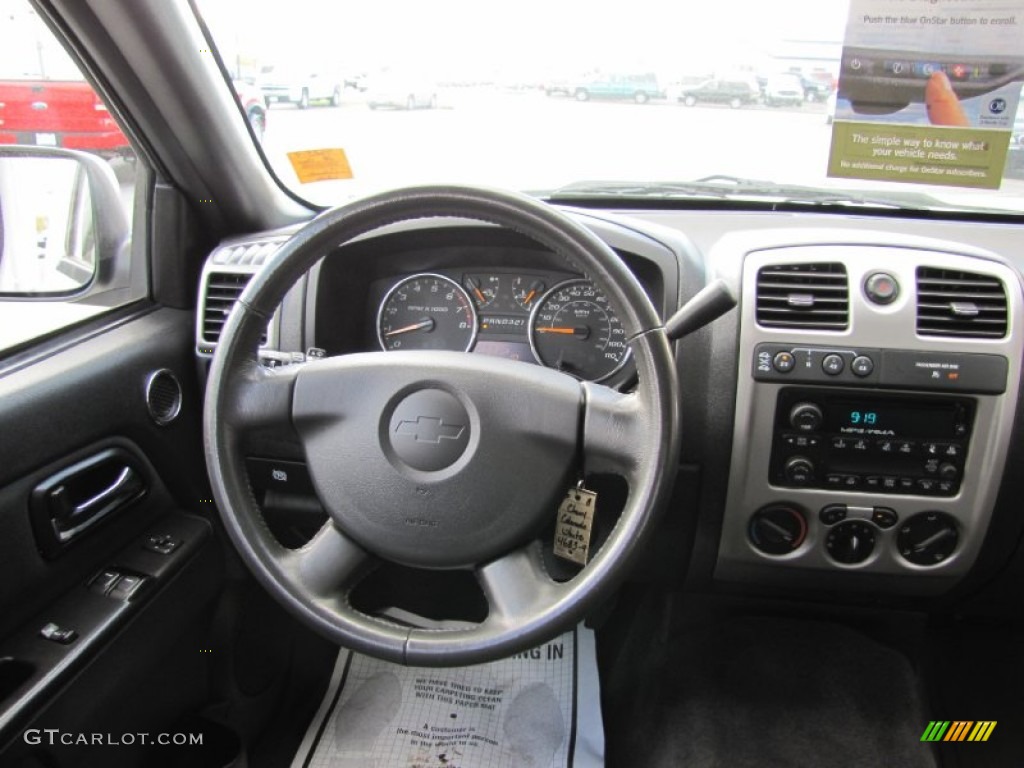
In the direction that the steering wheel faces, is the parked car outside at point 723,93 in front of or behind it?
behind

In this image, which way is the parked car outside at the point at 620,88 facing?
to the viewer's left

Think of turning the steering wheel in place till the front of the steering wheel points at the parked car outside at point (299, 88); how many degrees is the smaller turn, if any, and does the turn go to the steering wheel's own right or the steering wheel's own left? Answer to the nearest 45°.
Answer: approximately 180°

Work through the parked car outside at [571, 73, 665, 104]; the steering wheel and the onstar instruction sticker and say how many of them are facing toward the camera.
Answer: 2

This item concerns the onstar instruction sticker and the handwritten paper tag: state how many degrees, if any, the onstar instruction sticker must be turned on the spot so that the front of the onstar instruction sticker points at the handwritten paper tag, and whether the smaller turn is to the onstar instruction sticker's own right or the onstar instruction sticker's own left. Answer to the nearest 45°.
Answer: approximately 45° to the onstar instruction sticker's own right

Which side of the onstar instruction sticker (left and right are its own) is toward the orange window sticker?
right

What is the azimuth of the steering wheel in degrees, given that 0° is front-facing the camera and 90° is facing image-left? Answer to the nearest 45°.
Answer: approximately 0°

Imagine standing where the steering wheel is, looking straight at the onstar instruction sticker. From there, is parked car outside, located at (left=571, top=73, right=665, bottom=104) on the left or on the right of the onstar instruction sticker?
left
